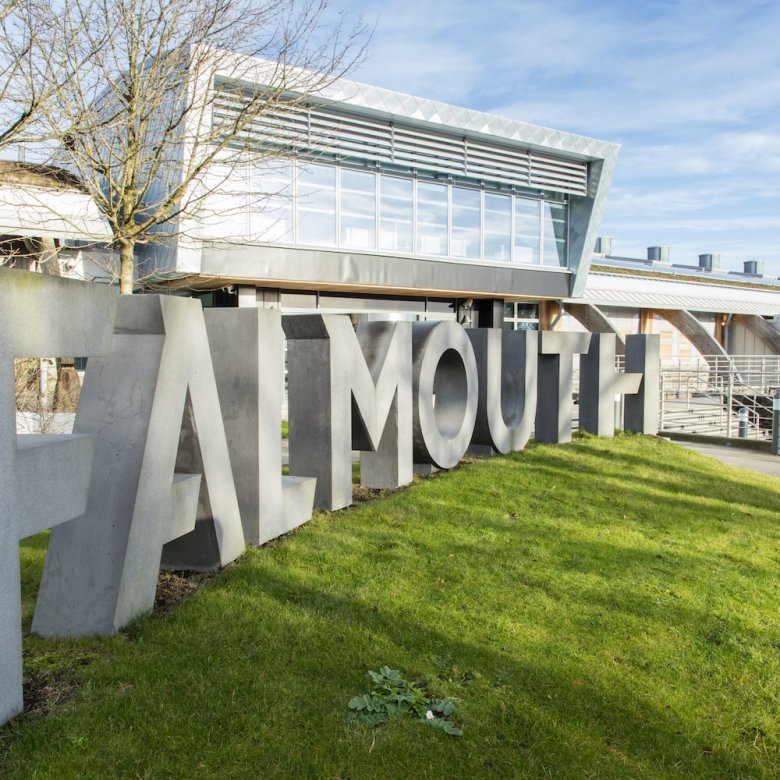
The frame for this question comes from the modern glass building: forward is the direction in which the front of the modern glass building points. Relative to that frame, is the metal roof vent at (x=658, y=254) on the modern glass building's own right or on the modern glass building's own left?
on the modern glass building's own left

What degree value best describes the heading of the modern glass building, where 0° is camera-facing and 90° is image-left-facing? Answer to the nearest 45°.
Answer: approximately 315°
